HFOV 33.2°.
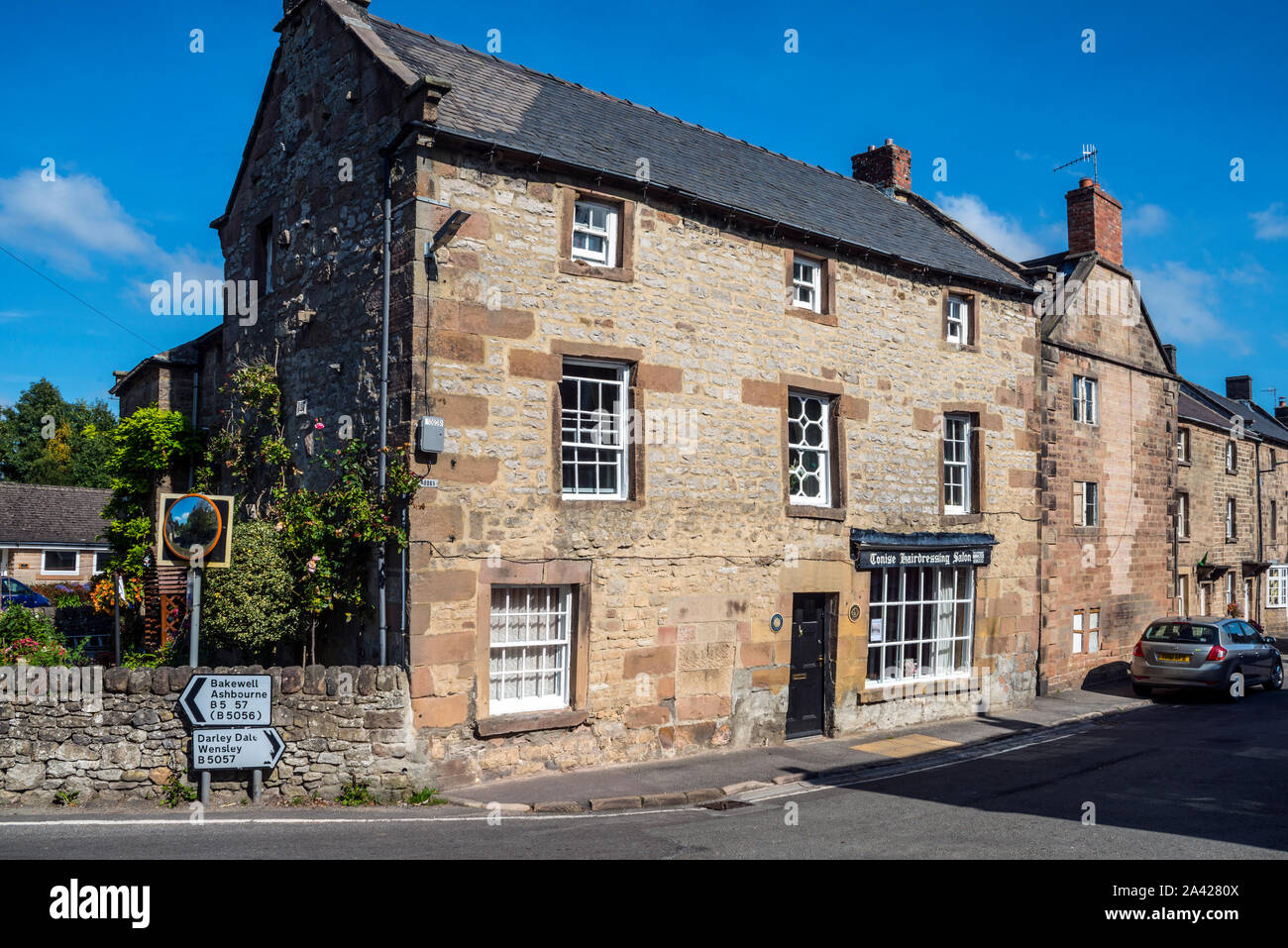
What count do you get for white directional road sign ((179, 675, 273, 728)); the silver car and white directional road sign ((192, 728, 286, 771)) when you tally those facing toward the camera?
2

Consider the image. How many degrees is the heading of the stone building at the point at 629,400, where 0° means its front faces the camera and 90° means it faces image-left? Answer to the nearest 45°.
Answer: approximately 315°

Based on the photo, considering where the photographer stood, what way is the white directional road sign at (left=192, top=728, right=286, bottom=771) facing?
facing the viewer

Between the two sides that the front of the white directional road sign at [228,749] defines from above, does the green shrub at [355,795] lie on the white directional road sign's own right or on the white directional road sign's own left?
on the white directional road sign's own left

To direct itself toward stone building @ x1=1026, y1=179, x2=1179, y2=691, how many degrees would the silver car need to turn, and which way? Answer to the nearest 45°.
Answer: approximately 90° to its left

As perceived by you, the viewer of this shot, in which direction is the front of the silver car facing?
facing away from the viewer and to the right of the viewer

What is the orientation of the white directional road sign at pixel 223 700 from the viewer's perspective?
toward the camera

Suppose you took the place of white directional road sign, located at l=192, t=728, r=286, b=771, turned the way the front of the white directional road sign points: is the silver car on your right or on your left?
on your left
